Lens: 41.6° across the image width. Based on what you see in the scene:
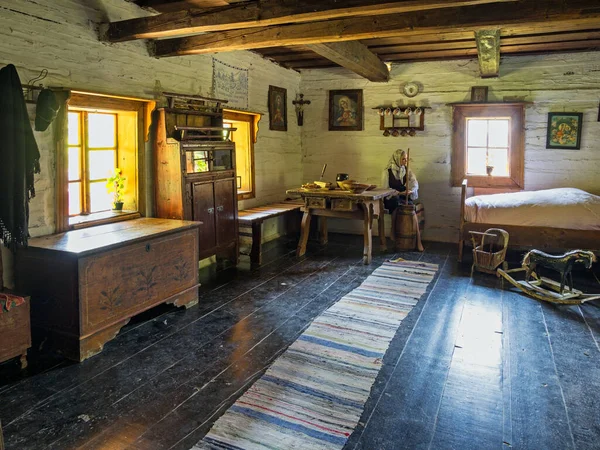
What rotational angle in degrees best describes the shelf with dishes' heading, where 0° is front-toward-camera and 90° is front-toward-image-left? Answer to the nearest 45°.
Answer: approximately 0°

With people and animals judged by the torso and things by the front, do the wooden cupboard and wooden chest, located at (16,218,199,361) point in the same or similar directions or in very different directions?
same or similar directions

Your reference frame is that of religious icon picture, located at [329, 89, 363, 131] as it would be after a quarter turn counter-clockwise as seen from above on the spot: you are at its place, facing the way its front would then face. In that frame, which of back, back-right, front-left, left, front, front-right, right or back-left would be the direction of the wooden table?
right

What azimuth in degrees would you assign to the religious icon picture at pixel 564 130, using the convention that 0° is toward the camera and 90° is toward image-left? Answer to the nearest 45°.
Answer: approximately 0°

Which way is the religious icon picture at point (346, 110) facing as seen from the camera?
toward the camera

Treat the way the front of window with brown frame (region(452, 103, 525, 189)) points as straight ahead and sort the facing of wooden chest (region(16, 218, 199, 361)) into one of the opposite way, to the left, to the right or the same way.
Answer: to the left

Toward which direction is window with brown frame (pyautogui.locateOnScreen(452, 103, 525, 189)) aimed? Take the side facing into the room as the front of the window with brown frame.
toward the camera

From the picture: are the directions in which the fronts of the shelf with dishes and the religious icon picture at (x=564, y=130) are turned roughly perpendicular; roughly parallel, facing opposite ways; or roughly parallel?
roughly parallel

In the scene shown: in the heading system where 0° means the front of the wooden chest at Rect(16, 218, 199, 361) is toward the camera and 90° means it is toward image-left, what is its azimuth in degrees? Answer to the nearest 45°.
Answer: approximately 315°

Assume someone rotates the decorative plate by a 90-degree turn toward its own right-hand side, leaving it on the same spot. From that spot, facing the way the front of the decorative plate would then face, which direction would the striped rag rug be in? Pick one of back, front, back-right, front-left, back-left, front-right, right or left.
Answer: left

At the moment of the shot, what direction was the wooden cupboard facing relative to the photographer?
facing the viewer and to the right of the viewer

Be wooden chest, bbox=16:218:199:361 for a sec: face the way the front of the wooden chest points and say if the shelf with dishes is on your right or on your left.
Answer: on your left

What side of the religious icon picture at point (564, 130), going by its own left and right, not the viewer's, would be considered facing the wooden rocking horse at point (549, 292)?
front

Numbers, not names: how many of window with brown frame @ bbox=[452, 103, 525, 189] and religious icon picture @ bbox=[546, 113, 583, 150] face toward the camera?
2
